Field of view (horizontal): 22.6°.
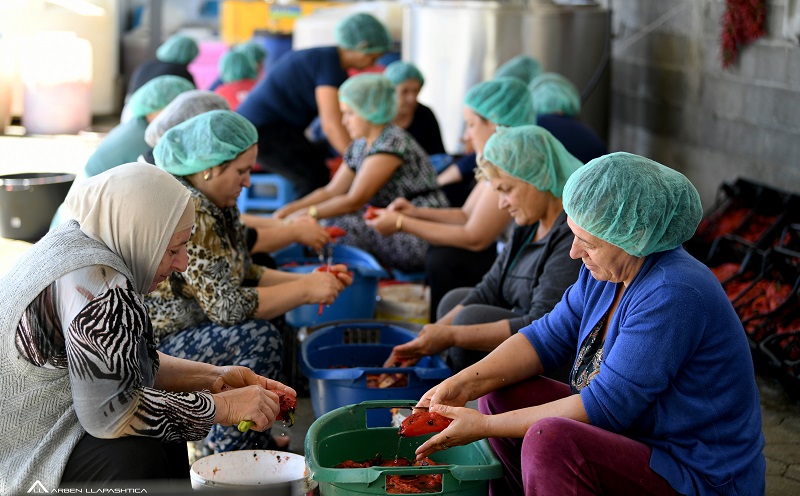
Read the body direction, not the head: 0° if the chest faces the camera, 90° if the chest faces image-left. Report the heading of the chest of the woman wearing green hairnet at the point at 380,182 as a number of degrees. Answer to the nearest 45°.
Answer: approximately 90°

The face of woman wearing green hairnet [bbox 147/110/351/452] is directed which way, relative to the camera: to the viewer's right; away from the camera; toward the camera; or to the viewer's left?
to the viewer's right

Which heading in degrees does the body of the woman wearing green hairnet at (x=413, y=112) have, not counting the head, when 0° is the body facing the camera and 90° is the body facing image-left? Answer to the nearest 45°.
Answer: approximately 45°

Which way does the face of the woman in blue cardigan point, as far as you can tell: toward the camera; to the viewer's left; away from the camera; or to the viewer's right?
to the viewer's left

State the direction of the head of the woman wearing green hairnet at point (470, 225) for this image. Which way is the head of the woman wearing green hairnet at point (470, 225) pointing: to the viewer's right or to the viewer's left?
to the viewer's left

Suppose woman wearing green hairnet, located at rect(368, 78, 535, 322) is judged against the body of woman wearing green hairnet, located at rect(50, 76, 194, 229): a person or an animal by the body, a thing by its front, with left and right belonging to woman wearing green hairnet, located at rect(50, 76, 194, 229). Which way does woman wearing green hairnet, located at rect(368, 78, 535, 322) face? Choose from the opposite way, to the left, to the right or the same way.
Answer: the opposite way

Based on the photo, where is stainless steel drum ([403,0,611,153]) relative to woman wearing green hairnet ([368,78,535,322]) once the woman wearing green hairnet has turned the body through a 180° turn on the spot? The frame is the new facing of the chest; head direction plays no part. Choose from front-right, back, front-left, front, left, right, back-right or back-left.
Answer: left

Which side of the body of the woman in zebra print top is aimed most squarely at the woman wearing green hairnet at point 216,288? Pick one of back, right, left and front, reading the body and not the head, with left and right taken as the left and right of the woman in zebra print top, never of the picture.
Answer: left

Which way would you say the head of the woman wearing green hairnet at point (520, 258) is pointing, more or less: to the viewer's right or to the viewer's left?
to the viewer's left

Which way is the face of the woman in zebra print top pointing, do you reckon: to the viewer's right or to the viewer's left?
to the viewer's right

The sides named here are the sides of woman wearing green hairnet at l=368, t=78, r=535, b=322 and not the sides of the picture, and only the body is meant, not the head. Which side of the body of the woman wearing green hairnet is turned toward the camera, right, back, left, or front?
left

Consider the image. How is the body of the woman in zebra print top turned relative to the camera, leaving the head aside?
to the viewer's right

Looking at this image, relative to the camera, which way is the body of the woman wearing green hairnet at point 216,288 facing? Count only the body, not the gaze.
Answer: to the viewer's right

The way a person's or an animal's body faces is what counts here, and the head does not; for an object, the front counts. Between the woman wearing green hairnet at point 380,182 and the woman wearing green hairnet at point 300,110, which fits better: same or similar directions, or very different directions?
very different directions

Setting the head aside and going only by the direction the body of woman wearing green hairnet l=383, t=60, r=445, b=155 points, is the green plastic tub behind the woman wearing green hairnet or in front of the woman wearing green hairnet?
in front

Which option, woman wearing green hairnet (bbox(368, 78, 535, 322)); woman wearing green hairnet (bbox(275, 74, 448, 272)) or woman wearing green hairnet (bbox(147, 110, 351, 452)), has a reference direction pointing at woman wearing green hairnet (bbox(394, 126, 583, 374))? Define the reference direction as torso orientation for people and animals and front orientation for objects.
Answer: woman wearing green hairnet (bbox(147, 110, 351, 452))
